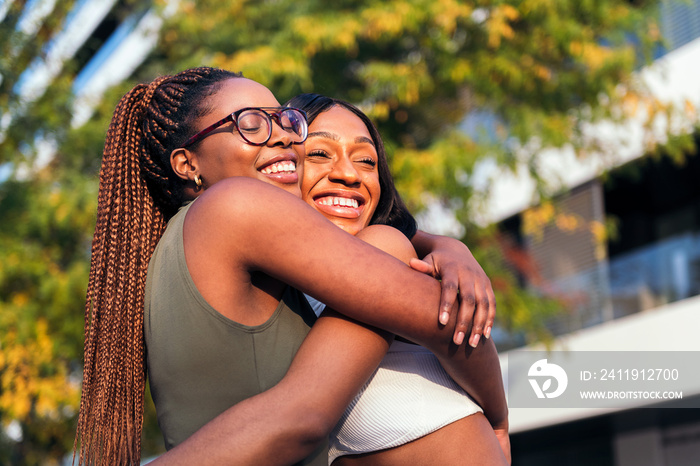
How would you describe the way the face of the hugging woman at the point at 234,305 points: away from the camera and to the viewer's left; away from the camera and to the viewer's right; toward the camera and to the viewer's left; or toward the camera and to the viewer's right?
toward the camera and to the viewer's right

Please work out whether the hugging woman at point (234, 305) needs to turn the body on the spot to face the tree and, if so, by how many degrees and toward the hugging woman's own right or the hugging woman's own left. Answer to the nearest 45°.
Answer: approximately 90° to the hugging woman's own left

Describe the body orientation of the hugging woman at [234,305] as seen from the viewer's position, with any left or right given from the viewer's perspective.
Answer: facing to the right of the viewer
